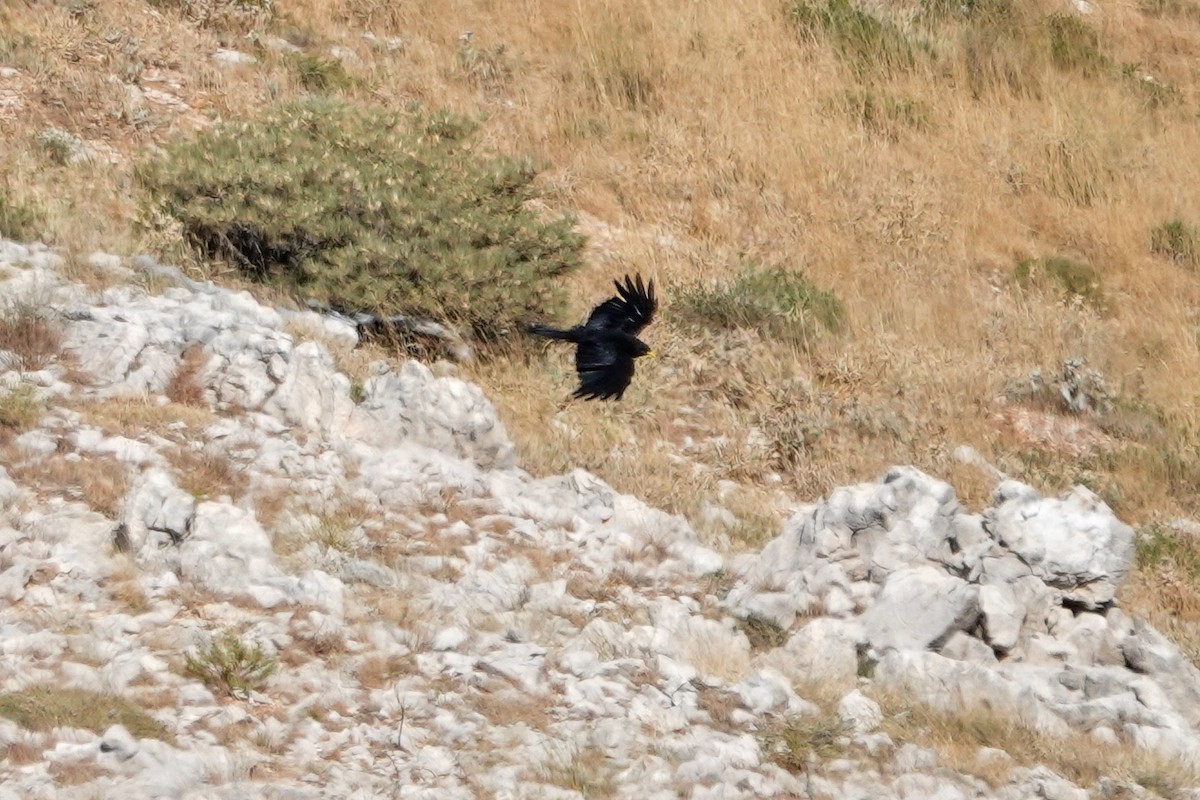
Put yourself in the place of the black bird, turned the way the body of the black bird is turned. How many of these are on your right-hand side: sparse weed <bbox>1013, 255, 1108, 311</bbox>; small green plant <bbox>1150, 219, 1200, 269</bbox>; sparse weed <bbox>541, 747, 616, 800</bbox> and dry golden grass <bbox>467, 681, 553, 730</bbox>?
2

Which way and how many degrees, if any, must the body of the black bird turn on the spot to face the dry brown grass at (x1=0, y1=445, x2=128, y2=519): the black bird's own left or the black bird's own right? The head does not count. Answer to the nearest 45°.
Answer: approximately 135° to the black bird's own right

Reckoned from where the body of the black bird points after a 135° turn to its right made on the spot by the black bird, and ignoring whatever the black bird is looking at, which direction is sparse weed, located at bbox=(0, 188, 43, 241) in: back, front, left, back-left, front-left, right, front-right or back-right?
front-right

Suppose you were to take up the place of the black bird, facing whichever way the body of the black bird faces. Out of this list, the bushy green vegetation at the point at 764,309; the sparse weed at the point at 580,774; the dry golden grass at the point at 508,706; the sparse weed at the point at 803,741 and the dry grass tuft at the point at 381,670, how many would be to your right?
4

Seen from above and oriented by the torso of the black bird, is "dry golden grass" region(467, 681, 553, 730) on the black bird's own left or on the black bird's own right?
on the black bird's own right

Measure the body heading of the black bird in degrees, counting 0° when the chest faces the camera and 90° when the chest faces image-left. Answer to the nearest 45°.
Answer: approximately 270°

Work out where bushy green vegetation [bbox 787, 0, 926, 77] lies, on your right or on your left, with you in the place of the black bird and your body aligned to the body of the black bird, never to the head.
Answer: on your left

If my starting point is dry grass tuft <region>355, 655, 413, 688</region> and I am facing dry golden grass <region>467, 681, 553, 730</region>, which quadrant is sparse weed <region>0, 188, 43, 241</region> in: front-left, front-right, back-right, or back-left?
back-left

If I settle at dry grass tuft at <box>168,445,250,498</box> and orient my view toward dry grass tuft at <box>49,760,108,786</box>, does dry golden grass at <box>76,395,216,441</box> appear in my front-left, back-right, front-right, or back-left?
back-right

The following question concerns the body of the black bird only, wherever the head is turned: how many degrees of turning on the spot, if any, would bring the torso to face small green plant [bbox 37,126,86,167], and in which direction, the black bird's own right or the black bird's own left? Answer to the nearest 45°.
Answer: approximately 135° to the black bird's own left

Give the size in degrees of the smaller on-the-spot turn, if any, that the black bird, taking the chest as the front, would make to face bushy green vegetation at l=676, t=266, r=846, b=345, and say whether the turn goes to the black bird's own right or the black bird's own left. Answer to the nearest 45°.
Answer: approximately 45° to the black bird's own left
